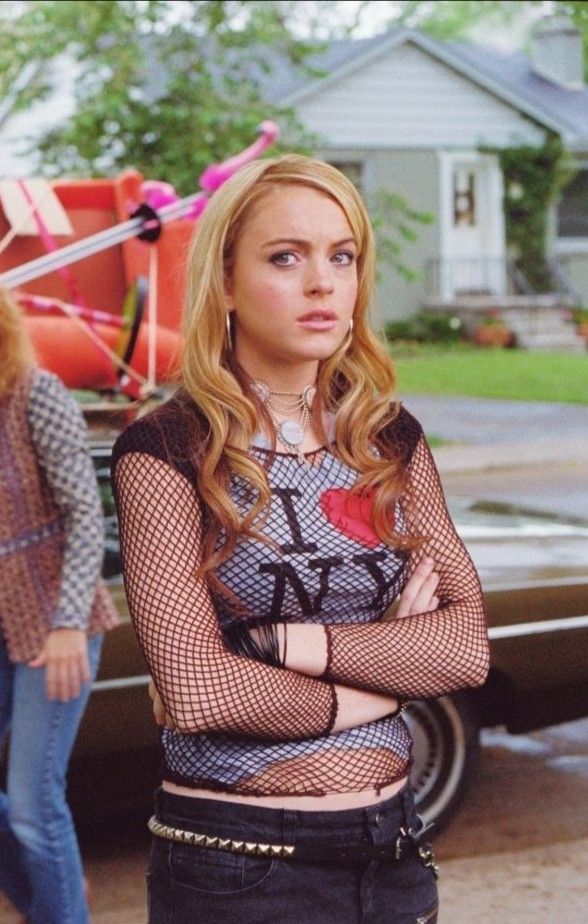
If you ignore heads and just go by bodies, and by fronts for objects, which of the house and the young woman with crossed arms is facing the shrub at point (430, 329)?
the house

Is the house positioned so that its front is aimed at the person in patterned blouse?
yes

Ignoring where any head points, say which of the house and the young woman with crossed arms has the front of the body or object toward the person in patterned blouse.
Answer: the house

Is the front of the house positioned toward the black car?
yes

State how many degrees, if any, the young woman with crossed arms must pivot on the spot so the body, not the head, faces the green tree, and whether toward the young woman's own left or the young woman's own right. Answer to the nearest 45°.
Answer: approximately 135° to the young woman's own left

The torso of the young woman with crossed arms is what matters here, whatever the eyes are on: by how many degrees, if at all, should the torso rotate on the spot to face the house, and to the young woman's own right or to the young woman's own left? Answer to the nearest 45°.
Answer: approximately 135° to the young woman's own left

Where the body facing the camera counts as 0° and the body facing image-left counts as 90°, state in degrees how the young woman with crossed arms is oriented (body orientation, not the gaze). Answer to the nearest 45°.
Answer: approximately 315°

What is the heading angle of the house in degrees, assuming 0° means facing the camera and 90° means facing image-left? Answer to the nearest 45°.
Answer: approximately 0°

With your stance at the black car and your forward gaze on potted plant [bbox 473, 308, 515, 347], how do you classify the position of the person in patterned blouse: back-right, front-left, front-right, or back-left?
back-left

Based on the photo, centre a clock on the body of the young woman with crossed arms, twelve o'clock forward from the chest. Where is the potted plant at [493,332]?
The potted plant is roughly at 8 o'clock from the young woman with crossed arms.

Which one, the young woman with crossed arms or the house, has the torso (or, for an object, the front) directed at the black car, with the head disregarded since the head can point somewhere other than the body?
the house

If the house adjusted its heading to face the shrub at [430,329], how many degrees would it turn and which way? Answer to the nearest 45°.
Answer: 0° — it already faces it
